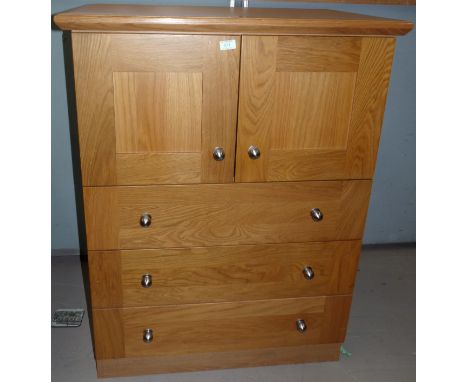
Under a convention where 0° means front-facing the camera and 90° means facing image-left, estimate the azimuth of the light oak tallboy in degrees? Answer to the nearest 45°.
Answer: approximately 0°
